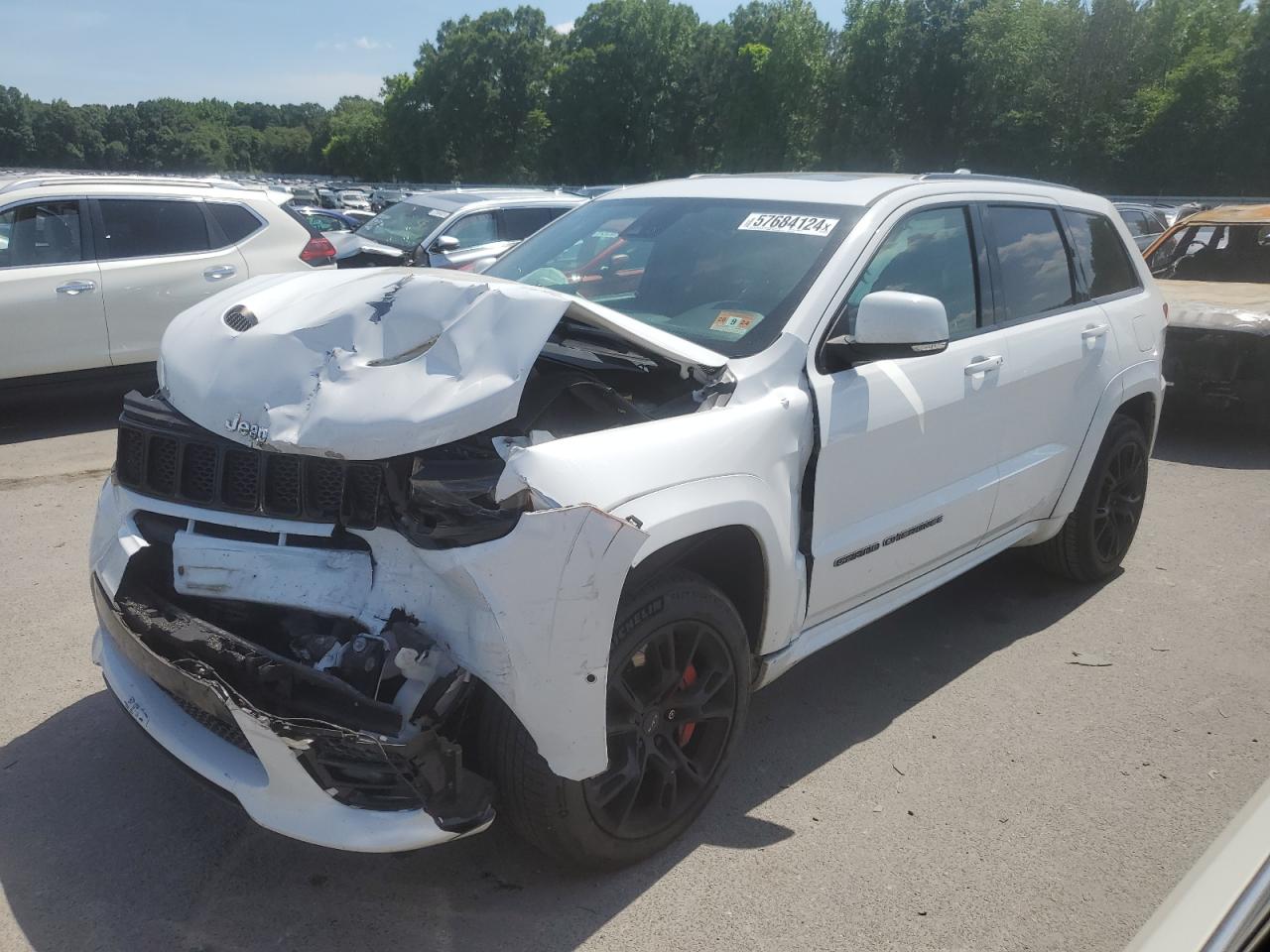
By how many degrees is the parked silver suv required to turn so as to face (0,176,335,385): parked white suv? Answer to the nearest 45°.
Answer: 0° — it already faces it

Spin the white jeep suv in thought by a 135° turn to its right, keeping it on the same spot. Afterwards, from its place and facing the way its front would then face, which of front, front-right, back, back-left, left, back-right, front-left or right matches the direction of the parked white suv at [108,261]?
front-left

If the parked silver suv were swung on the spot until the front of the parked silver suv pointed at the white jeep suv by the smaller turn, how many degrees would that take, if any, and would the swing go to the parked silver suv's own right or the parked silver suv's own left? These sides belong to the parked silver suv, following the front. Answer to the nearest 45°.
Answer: approximately 45° to the parked silver suv's own left

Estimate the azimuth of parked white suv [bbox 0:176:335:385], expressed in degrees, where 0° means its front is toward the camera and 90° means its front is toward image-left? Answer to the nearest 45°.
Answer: approximately 90°

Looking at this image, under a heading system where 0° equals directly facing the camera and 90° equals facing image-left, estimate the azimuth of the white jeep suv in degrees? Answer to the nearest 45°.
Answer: approximately 45°

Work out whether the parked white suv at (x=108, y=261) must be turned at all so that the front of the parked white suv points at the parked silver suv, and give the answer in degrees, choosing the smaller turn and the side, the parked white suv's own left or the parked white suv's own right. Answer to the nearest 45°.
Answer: approximately 135° to the parked white suv's own right

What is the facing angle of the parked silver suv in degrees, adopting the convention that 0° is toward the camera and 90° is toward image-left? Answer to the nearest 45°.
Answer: approximately 45°

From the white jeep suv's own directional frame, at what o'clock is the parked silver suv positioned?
The parked silver suv is roughly at 4 o'clock from the white jeep suv.

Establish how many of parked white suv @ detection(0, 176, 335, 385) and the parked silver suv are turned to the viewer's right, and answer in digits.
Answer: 0
